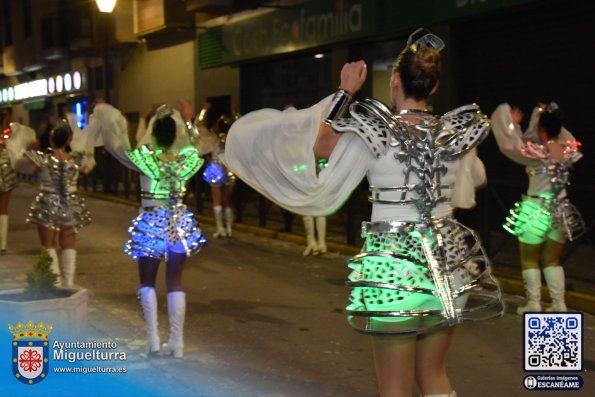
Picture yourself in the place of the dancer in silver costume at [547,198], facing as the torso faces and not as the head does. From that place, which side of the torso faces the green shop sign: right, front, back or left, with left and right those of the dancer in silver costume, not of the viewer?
front

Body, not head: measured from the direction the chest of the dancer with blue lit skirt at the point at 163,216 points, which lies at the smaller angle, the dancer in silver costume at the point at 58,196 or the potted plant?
the dancer in silver costume

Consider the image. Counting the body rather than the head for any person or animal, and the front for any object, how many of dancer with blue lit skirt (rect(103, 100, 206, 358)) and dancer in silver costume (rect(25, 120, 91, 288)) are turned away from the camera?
2

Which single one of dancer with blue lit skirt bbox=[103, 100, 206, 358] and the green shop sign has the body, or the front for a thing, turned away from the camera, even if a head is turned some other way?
the dancer with blue lit skirt

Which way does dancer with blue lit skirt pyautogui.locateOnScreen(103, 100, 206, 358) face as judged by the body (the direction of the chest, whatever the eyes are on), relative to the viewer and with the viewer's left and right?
facing away from the viewer

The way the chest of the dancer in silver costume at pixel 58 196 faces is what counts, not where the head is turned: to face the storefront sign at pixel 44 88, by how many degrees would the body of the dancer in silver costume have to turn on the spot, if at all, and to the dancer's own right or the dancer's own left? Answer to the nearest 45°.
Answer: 0° — they already face it

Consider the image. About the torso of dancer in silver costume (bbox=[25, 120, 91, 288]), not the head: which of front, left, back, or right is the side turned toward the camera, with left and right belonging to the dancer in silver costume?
back

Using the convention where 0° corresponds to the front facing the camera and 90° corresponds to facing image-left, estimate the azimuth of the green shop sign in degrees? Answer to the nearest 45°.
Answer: approximately 45°

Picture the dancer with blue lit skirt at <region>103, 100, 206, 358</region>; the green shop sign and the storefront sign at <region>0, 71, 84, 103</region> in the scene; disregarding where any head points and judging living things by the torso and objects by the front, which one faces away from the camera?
the dancer with blue lit skirt

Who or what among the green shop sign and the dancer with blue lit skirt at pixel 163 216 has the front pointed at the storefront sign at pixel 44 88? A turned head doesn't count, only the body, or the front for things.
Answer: the dancer with blue lit skirt

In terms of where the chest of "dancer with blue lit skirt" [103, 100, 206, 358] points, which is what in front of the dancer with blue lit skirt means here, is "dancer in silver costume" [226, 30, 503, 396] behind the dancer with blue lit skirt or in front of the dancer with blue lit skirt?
behind

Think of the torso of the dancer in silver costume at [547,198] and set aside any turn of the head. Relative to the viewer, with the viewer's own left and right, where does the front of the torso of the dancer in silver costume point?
facing away from the viewer and to the left of the viewer

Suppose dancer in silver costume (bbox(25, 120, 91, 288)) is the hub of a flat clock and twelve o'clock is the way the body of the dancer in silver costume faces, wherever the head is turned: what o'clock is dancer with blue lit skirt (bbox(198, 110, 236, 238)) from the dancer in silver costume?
The dancer with blue lit skirt is roughly at 1 o'clock from the dancer in silver costume.

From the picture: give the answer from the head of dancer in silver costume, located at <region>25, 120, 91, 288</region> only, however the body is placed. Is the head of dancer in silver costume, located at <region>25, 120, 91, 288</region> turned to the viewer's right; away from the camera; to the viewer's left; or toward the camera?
away from the camera

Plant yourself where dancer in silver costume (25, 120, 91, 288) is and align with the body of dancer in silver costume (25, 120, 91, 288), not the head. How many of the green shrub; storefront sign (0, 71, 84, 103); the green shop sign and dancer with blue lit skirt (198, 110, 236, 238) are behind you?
1

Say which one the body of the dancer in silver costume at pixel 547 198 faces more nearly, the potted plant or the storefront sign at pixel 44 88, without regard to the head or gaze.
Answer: the storefront sign

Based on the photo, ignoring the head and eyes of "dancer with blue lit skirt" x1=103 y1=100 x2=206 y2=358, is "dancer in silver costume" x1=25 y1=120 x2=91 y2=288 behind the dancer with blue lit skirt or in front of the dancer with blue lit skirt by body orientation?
in front

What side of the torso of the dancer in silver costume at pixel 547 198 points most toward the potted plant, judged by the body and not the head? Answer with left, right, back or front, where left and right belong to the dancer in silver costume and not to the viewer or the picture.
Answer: left
